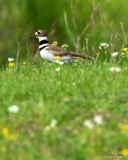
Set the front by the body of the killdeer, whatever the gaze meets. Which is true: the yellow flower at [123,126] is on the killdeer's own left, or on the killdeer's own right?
on the killdeer's own left

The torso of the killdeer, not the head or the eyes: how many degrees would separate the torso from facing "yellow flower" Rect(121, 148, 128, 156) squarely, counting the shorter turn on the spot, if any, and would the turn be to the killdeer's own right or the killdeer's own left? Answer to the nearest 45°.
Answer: approximately 90° to the killdeer's own left

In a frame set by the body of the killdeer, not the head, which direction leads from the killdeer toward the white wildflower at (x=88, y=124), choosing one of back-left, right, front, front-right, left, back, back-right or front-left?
left

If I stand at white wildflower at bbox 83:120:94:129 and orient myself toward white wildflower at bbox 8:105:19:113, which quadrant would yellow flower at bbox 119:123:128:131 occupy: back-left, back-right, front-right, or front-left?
back-right

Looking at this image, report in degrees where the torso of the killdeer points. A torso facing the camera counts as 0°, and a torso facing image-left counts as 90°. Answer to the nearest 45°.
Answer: approximately 90°

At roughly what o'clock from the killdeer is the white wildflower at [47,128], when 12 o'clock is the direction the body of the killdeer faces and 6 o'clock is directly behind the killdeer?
The white wildflower is roughly at 9 o'clock from the killdeer.
